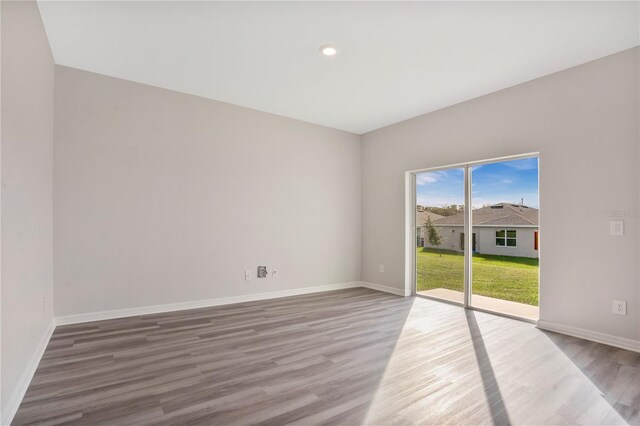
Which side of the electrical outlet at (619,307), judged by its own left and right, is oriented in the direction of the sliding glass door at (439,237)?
right

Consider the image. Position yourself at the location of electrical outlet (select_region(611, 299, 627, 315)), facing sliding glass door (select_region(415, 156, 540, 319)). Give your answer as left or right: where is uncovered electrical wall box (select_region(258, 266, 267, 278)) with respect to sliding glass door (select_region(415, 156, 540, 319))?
left

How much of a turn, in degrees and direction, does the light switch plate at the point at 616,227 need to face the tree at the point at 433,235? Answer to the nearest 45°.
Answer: approximately 90° to its right

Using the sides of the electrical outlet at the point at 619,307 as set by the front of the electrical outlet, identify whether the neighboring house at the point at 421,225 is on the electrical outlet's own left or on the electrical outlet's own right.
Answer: on the electrical outlet's own right

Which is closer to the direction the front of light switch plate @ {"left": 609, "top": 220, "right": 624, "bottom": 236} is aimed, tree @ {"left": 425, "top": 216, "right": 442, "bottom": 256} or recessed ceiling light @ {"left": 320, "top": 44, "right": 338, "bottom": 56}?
the recessed ceiling light

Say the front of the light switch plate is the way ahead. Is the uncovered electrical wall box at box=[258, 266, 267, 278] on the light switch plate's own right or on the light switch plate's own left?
on the light switch plate's own right

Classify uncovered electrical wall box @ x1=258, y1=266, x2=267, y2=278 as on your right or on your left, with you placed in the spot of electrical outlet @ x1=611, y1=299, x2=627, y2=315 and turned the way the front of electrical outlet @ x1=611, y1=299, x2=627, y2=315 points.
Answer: on your right
